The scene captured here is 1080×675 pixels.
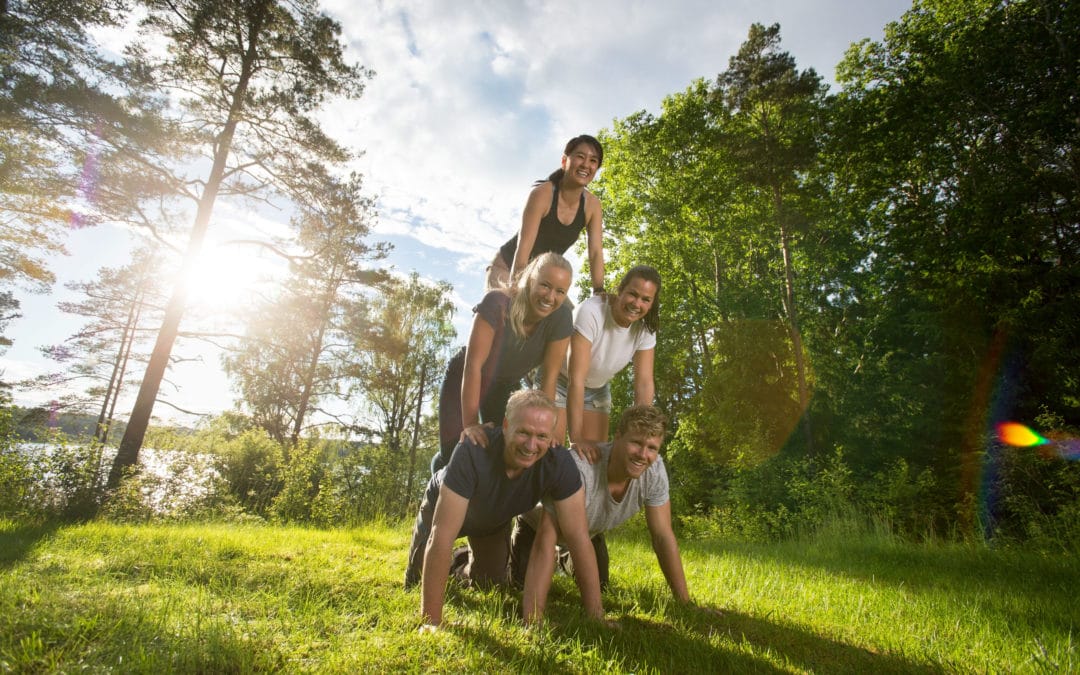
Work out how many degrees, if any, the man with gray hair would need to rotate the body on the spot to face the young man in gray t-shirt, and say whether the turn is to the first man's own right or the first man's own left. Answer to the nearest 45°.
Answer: approximately 90° to the first man's own left

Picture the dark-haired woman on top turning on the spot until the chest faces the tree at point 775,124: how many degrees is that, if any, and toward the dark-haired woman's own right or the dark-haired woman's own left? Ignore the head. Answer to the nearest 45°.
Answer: approximately 90° to the dark-haired woman's own left

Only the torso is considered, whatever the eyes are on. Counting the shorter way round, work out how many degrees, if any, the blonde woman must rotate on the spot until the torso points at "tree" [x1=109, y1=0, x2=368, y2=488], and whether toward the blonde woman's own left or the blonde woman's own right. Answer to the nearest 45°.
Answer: approximately 180°

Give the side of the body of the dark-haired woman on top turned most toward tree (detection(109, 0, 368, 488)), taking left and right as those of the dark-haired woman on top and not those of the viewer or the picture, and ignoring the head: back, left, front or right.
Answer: back

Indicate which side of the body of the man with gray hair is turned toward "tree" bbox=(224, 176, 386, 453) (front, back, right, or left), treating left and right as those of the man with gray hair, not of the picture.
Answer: back

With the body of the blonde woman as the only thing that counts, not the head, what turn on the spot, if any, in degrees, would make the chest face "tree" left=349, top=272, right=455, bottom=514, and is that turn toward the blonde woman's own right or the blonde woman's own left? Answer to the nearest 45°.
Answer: approximately 135° to the blonde woman's own left

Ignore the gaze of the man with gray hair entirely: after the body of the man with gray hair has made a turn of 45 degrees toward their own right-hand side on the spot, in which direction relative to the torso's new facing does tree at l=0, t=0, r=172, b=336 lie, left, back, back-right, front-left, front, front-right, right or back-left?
back-right

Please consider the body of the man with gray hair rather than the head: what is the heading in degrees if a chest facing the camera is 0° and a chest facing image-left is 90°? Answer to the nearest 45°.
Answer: approximately 315°

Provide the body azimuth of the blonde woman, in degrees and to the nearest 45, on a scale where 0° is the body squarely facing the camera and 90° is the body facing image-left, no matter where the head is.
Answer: approximately 315°
